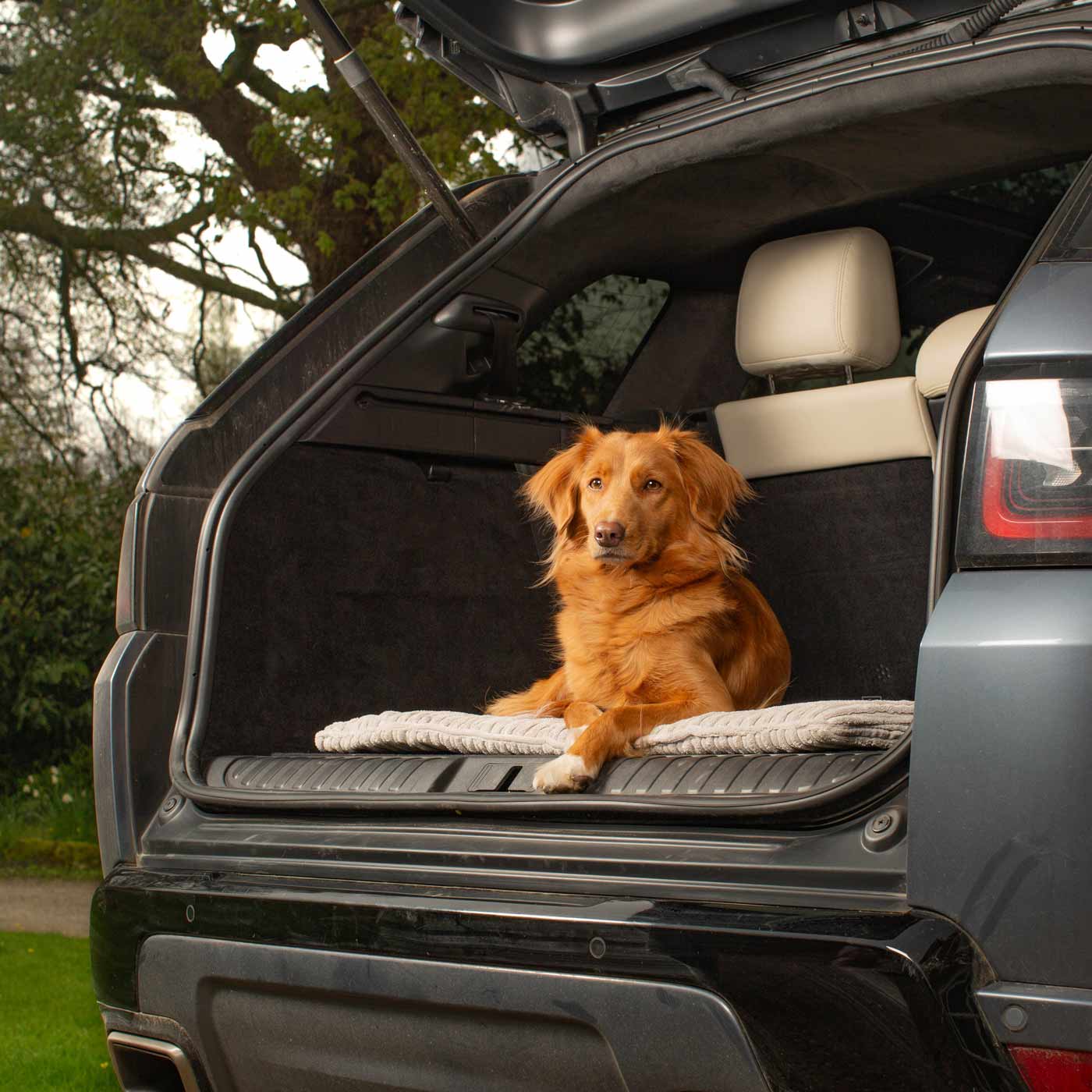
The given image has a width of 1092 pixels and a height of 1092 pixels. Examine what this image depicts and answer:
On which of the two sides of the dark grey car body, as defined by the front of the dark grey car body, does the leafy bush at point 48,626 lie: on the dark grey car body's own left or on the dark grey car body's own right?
on the dark grey car body's own left

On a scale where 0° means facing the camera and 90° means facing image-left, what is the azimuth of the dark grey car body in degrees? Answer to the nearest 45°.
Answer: approximately 225°

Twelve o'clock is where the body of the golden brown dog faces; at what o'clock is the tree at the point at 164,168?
The tree is roughly at 4 o'clock from the golden brown dog.

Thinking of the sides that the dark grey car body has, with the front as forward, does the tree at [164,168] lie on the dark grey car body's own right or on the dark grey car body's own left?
on the dark grey car body's own left

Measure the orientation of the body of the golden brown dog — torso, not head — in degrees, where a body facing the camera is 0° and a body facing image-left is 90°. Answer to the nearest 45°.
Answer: approximately 45°

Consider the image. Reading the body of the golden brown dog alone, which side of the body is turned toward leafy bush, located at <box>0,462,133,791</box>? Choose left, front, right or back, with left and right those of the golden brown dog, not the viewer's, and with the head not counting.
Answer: right
